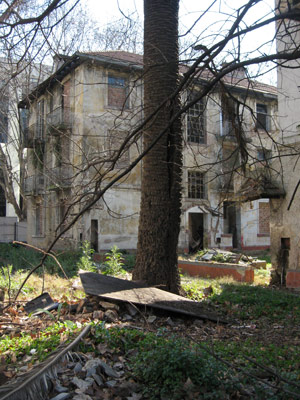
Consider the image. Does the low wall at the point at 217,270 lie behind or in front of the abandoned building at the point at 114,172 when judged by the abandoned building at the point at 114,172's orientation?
in front

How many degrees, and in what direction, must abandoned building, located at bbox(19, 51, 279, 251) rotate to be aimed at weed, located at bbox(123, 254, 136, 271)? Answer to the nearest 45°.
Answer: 0° — it already faces it

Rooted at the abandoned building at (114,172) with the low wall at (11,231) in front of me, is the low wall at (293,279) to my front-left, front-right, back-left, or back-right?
back-left

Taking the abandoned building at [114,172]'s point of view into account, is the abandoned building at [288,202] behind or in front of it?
in front

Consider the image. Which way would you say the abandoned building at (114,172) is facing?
toward the camera

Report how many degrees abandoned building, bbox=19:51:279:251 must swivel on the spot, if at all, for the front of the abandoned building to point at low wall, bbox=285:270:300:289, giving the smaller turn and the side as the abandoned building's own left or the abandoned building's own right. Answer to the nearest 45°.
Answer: approximately 45° to the abandoned building's own left

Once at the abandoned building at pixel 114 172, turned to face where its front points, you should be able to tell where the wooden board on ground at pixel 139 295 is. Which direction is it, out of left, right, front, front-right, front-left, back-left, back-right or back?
front

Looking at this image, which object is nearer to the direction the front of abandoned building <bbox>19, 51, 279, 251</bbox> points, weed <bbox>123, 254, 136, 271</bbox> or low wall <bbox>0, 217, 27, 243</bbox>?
the weed
